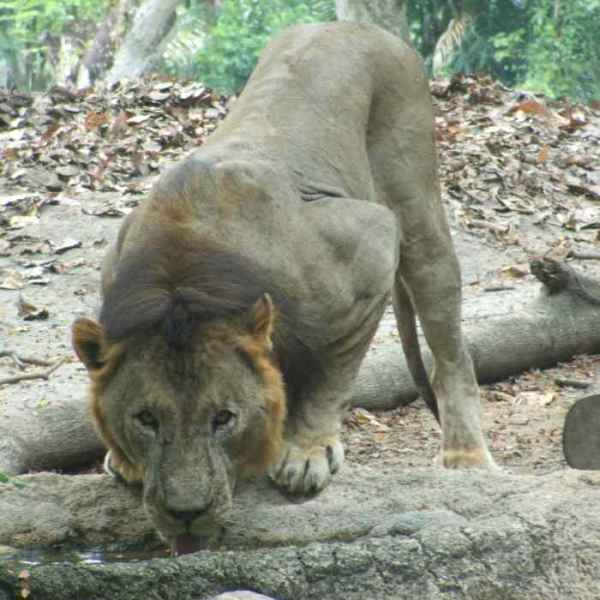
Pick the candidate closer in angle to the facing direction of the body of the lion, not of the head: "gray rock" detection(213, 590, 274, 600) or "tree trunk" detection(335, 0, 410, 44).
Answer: the gray rock

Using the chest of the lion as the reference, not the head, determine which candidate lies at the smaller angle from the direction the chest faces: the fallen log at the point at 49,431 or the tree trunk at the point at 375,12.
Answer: the fallen log

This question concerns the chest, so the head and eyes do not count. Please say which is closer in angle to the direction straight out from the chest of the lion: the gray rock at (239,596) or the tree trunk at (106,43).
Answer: the gray rock

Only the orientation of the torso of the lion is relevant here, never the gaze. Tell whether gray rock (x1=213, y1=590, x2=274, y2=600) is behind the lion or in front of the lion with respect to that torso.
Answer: in front

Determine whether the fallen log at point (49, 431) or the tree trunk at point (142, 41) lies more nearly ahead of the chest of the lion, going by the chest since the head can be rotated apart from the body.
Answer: the fallen log

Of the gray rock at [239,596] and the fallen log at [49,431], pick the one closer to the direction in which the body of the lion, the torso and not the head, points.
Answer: the gray rock

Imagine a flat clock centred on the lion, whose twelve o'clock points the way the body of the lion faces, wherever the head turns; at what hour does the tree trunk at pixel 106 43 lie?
The tree trunk is roughly at 4 o'clock from the lion.

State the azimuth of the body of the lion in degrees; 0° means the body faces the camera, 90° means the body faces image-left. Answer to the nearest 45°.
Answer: approximately 45°

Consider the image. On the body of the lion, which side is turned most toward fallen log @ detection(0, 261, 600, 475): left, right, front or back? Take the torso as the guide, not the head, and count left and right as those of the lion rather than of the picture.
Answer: back

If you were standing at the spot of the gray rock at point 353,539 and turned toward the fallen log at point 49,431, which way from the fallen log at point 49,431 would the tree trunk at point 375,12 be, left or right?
right

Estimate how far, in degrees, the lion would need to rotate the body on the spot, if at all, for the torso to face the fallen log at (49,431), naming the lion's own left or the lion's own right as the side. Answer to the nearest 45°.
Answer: approximately 90° to the lion's own right

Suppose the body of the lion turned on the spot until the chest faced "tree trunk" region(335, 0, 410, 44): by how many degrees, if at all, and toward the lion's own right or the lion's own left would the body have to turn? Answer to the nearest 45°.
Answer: approximately 135° to the lion's own right

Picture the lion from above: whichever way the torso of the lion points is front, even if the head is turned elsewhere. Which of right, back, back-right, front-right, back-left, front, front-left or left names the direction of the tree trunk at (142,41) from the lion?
back-right

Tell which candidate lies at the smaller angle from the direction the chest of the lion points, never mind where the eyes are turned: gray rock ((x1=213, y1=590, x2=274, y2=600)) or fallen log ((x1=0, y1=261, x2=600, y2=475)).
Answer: the gray rock
